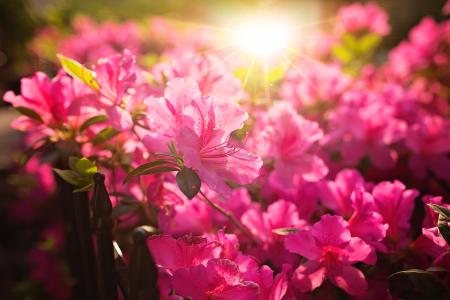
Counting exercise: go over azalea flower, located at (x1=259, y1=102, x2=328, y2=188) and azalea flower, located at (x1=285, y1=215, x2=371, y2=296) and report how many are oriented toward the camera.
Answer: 2

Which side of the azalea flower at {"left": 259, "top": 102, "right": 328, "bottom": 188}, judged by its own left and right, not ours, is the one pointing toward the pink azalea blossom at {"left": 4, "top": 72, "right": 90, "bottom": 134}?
right

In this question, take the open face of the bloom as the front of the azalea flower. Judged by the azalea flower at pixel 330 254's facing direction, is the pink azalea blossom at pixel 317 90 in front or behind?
behind

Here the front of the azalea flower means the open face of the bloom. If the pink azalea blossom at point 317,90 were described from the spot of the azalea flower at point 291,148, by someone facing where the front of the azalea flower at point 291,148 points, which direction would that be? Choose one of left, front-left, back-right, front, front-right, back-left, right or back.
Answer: back
